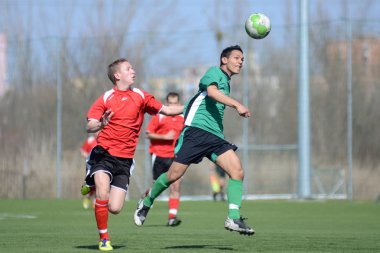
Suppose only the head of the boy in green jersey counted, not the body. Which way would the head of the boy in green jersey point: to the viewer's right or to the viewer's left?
to the viewer's right

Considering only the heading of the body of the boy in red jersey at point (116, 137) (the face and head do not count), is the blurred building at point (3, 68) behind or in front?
behind

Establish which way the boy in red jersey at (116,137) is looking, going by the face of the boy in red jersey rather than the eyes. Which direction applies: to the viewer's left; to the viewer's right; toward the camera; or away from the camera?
to the viewer's right

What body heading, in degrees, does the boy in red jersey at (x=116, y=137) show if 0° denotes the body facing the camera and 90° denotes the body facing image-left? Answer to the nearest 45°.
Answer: approximately 0°

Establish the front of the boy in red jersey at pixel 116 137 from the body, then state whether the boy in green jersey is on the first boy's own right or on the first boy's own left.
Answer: on the first boy's own left

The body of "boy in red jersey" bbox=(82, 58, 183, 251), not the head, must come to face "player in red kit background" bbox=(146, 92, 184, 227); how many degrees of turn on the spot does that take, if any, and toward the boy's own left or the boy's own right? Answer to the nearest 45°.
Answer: approximately 180°

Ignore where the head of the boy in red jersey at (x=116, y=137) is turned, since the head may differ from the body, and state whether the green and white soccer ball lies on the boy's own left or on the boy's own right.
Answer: on the boy's own left
